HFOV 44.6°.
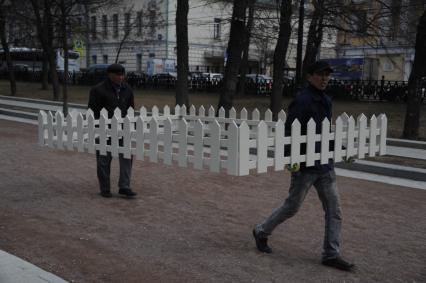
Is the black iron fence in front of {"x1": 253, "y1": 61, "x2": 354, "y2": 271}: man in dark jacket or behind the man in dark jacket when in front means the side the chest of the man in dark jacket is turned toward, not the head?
behind

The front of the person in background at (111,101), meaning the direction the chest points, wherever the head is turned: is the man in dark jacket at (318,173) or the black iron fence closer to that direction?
the man in dark jacket

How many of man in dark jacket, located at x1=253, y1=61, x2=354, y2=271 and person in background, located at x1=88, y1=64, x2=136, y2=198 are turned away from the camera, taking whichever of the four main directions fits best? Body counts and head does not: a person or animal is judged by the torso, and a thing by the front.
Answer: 0
